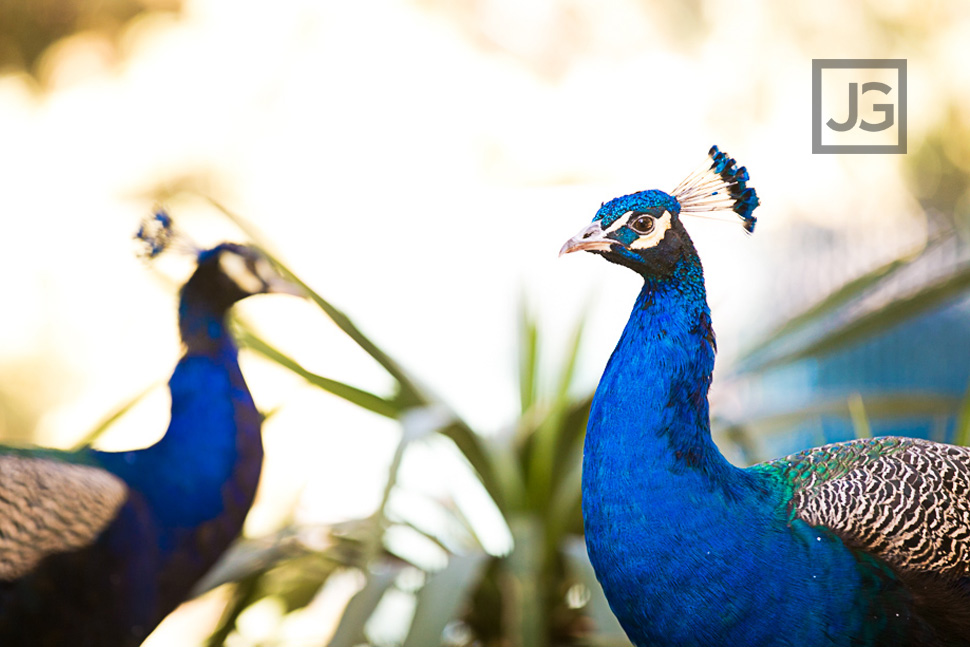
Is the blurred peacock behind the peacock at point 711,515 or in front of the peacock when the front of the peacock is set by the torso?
in front

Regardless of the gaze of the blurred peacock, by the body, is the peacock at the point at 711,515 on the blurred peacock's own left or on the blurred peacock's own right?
on the blurred peacock's own right

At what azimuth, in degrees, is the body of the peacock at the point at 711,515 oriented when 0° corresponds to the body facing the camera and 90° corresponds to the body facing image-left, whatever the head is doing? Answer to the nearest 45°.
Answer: approximately 90°

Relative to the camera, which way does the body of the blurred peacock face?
to the viewer's right

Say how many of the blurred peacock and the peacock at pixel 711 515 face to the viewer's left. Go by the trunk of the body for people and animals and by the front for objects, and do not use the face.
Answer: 1

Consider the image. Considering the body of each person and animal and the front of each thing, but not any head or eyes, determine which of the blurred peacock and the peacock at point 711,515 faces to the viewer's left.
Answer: the peacock
